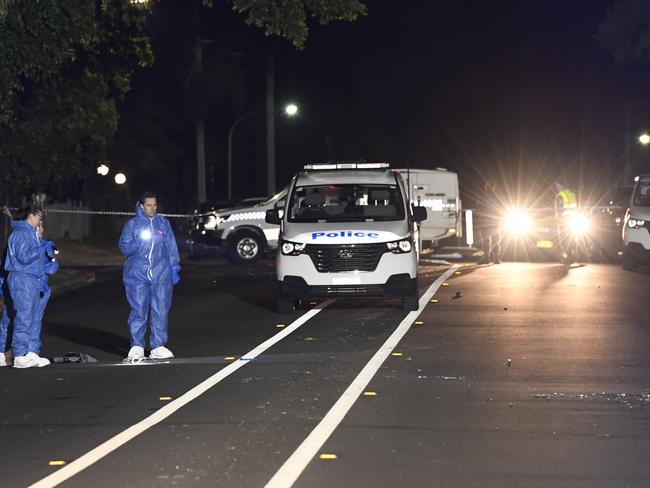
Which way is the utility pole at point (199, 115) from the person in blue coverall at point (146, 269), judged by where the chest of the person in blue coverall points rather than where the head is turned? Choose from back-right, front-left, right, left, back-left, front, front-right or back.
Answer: back

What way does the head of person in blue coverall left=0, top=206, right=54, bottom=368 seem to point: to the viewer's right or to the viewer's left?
to the viewer's right

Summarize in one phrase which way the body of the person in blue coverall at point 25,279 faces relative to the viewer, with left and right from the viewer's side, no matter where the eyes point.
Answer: facing to the right of the viewer

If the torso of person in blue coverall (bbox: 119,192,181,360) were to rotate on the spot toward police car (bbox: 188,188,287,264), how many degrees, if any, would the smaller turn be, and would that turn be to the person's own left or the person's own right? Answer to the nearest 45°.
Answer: approximately 180°

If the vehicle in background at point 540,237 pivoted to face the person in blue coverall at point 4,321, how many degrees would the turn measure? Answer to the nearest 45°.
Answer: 0° — it already faces them

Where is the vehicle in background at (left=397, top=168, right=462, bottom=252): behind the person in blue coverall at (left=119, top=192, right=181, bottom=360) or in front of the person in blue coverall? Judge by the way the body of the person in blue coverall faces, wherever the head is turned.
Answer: behind

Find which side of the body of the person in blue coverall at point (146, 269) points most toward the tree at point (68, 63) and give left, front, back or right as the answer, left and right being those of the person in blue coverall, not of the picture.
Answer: back
